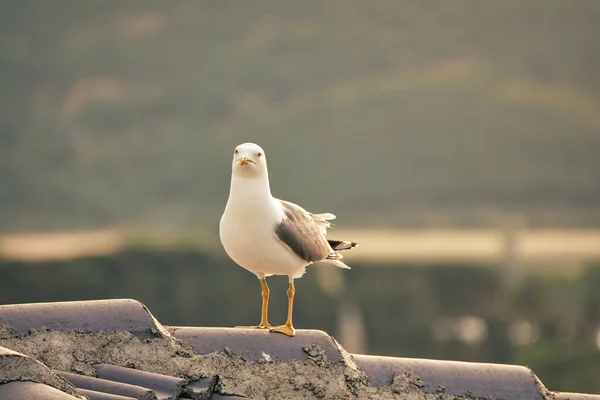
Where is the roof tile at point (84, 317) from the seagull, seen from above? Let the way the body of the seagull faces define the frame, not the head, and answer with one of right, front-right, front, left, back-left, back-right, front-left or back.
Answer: front

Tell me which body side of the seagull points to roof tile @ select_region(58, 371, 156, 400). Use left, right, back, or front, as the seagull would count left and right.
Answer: front

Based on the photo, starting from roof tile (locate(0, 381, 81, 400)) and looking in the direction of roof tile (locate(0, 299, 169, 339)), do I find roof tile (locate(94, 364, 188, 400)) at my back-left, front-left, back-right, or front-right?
front-right

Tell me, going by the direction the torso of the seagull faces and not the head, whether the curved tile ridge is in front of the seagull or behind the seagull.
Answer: in front

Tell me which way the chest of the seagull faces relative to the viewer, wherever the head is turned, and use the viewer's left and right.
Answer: facing the viewer and to the left of the viewer
